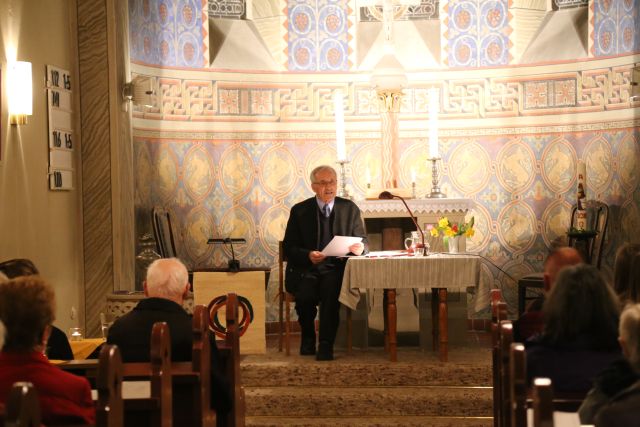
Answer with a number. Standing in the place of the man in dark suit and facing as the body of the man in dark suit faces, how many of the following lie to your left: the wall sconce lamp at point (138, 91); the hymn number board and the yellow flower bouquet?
1

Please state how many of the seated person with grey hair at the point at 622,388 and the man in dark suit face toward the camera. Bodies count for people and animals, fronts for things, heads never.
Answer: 1

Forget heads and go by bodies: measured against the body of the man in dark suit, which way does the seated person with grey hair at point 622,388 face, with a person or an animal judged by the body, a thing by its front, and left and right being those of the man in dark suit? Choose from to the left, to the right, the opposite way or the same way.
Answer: the opposite way

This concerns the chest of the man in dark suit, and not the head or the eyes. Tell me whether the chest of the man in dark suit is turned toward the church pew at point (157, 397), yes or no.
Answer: yes

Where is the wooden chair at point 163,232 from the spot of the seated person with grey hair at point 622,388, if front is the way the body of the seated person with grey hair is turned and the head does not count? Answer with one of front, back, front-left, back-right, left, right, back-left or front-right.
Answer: front-left

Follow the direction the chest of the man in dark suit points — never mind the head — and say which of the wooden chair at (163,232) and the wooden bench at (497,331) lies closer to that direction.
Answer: the wooden bench

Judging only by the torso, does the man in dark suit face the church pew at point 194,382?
yes

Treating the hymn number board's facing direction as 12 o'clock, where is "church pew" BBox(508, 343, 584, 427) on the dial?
The church pew is roughly at 1 o'clock from the hymn number board.

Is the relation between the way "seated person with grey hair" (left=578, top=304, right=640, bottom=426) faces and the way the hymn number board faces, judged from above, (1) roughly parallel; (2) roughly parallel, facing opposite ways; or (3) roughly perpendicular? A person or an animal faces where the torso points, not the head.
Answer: roughly perpendicular

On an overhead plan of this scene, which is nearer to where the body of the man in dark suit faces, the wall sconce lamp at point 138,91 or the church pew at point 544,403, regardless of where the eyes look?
the church pew

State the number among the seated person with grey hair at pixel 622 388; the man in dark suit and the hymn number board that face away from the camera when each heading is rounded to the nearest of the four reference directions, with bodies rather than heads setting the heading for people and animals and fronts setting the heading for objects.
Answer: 1

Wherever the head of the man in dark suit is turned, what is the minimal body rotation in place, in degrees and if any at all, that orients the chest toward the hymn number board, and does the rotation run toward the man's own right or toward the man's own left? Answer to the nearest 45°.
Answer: approximately 90° to the man's own right

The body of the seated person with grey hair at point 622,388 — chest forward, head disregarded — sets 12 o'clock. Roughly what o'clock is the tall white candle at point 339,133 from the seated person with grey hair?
The tall white candle is roughly at 11 o'clock from the seated person with grey hair.

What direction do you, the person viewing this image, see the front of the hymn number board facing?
facing the viewer and to the right of the viewer

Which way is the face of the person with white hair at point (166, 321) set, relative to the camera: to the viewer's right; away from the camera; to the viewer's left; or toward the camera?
away from the camera

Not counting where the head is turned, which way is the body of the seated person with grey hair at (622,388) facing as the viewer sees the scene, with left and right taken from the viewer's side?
facing away from the viewer

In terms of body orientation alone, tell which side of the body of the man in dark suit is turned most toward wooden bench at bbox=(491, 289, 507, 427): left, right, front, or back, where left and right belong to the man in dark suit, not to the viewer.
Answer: front

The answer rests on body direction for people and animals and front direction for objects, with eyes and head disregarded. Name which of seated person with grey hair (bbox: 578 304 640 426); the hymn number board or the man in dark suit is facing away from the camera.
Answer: the seated person with grey hair

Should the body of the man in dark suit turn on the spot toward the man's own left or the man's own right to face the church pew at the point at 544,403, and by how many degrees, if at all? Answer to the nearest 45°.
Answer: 0° — they already face it

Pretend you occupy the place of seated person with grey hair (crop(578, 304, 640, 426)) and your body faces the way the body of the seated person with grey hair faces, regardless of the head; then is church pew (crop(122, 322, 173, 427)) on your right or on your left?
on your left
